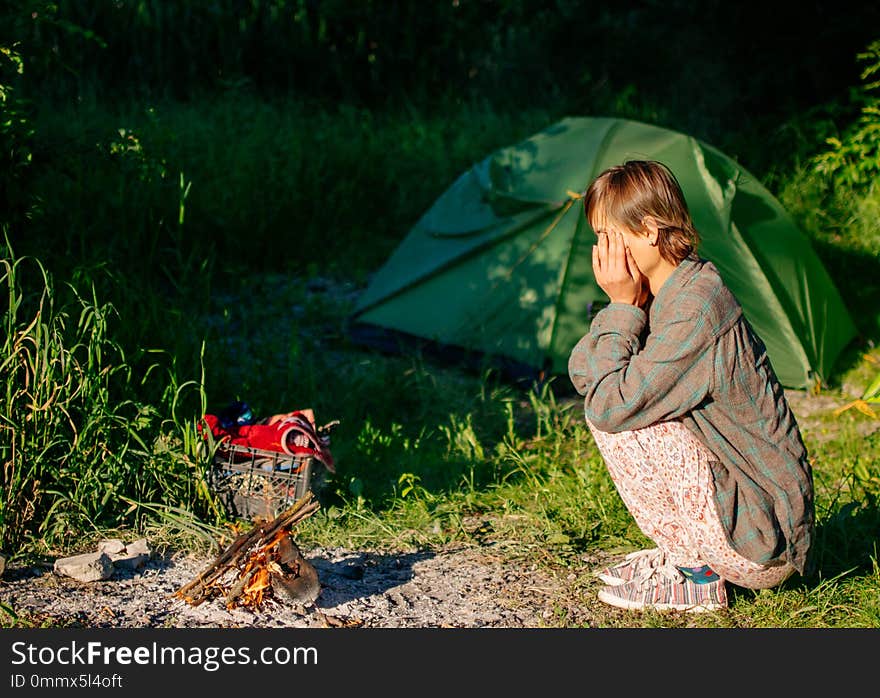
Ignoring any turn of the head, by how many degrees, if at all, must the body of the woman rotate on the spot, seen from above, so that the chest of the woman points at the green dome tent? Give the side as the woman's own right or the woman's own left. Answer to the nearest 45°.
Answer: approximately 90° to the woman's own right

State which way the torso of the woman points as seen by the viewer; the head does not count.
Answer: to the viewer's left

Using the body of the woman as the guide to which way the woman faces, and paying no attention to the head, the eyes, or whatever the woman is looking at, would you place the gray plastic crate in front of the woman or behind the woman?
in front

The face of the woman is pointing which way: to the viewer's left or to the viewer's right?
to the viewer's left

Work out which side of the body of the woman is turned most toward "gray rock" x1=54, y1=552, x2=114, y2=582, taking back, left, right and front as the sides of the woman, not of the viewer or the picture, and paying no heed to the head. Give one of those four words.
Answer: front

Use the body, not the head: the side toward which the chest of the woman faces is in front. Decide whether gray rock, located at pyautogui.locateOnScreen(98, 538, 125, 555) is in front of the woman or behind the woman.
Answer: in front
